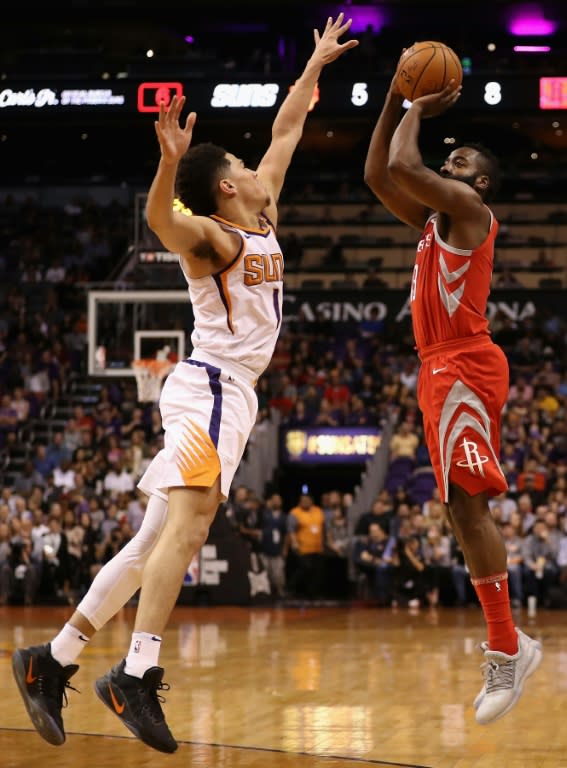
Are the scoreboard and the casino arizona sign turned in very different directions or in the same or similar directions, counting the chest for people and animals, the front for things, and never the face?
same or similar directions

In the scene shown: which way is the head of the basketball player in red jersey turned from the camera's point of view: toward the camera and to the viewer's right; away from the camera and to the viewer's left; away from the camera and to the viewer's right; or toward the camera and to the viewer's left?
toward the camera and to the viewer's left

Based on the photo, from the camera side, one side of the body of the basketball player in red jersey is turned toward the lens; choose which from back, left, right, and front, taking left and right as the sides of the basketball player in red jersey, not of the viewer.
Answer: left

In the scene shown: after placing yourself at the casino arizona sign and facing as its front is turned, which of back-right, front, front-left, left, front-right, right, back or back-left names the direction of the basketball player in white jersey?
front

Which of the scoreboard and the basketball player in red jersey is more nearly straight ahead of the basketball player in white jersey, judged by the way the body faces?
the basketball player in red jersey

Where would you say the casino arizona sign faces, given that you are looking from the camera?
facing the viewer

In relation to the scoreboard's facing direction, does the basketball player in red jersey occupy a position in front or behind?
in front

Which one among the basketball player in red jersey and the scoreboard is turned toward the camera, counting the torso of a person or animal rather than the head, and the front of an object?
the scoreboard

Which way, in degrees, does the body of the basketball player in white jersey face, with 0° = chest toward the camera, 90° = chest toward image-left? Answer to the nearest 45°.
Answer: approximately 270°

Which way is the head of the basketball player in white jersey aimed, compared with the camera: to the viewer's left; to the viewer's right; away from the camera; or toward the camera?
to the viewer's right

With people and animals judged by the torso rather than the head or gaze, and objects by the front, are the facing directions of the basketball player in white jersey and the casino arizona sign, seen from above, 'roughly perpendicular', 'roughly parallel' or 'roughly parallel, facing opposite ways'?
roughly perpendicular

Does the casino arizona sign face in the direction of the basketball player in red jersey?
yes

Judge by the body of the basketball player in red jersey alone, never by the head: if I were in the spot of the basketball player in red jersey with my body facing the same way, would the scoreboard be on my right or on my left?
on my right

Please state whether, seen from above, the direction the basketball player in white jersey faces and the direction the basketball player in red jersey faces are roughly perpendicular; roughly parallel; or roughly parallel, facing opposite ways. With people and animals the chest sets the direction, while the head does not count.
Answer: roughly parallel, facing opposite ways

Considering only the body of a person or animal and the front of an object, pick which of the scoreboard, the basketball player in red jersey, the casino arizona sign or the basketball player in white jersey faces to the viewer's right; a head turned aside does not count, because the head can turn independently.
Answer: the basketball player in white jersey

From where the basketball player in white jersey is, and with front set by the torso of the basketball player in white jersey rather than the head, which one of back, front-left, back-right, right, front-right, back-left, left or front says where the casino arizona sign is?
left

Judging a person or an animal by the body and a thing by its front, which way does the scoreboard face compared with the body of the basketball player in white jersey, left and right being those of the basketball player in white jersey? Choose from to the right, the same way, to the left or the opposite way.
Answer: to the right
